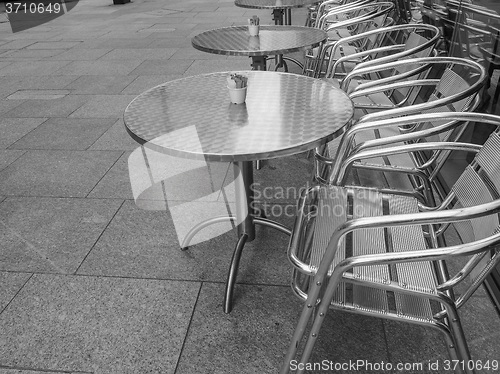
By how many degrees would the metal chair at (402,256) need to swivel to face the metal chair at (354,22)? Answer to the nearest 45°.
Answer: approximately 90° to its right

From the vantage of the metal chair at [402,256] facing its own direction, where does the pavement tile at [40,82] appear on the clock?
The pavement tile is roughly at 1 o'clock from the metal chair.

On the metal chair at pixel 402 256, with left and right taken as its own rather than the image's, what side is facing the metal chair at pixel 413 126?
right

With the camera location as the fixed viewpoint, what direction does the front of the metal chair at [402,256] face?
facing to the left of the viewer

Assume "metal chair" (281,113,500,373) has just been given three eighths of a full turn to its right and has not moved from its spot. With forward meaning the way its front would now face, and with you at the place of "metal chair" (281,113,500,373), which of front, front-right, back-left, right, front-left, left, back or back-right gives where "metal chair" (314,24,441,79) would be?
front-left

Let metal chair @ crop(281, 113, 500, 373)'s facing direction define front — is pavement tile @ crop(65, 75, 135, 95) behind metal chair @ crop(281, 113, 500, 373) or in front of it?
in front

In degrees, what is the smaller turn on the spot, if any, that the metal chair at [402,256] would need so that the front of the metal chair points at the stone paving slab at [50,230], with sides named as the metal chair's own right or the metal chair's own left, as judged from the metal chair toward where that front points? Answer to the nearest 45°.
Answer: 0° — it already faces it

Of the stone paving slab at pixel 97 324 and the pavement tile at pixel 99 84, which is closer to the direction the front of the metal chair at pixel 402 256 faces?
the stone paving slab

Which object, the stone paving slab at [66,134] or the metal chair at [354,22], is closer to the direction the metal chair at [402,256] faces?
the stone paving slab

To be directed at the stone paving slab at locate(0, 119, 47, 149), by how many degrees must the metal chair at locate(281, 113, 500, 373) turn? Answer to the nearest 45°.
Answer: approximately 45° to its right

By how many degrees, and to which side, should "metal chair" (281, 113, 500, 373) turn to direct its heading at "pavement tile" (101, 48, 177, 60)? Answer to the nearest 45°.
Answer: approximately 45° to its right

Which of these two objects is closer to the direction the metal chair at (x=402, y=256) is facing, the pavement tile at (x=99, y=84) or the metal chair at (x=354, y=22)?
the pavement tile

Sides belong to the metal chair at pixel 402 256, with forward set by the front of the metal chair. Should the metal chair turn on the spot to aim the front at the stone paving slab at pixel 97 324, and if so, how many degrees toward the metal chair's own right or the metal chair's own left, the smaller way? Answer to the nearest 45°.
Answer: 0° — it already faces it

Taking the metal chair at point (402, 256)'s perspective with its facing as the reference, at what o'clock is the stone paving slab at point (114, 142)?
The stone paving slab is roughly at 1 o'clock from the metal chair.
